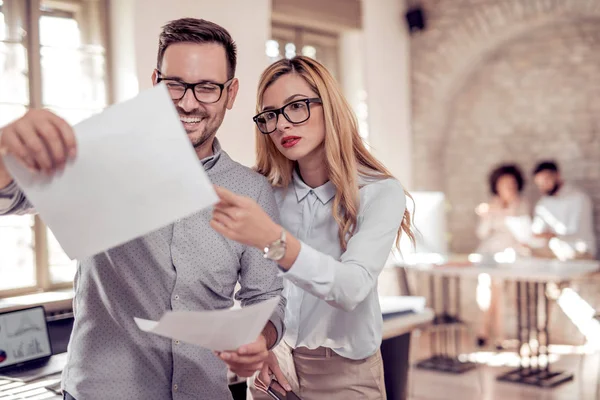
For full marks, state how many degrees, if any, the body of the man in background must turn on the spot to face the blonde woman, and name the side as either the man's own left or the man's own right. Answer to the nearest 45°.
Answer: approximately 45° to the man's own left

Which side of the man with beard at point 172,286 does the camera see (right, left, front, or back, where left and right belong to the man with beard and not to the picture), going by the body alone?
front

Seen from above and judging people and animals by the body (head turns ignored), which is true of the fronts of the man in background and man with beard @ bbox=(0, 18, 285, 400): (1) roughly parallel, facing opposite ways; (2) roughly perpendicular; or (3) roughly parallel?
roughly perpendicular

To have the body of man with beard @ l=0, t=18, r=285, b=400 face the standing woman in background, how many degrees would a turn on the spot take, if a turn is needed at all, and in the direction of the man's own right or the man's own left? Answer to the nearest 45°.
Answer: approximately 135° to the man's own left

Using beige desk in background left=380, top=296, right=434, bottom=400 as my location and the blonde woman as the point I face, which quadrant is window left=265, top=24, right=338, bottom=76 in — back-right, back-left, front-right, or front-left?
back-right

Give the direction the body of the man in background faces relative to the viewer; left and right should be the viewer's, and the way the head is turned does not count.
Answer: facing the viewer and to the left of the viewer

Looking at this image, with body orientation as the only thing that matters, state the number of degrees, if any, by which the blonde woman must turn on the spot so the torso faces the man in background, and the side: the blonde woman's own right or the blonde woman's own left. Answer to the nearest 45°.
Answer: approximately 180°

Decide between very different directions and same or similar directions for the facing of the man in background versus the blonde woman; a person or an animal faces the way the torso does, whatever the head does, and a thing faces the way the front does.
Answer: same or similar directions

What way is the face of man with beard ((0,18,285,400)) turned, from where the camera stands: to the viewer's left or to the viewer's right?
to the viewer's left

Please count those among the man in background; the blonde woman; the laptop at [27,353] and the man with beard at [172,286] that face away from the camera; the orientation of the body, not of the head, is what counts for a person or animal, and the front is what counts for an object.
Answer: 0

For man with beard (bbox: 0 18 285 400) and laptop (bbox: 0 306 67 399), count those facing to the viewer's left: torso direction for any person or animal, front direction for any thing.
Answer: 0

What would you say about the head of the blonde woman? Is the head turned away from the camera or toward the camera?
toward the camera
